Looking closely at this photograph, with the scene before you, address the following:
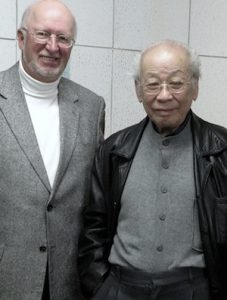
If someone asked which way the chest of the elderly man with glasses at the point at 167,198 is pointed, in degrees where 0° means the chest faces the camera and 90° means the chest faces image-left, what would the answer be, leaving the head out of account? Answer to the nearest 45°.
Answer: approximately 0°
